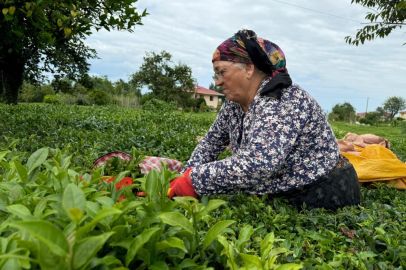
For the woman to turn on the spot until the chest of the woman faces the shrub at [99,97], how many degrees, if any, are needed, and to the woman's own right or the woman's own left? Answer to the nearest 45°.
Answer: approximately 45° to the woman's own right

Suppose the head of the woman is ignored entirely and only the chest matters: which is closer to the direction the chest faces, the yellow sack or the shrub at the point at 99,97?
the shrub

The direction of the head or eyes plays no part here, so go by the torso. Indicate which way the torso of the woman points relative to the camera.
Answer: to the viewer's left

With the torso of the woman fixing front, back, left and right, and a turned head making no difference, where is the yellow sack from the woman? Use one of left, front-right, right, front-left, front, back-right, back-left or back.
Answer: back-right

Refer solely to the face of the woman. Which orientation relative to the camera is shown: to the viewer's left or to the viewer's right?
to the viewer's left
